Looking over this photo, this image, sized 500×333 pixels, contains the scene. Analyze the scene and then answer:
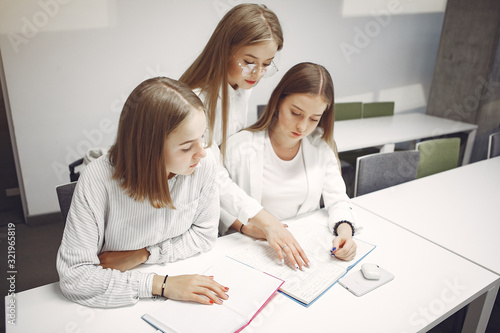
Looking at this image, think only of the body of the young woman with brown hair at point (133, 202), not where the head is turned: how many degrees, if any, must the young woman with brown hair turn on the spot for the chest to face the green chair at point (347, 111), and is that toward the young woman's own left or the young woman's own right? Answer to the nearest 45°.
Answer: approximately 90° to the young woman's own left

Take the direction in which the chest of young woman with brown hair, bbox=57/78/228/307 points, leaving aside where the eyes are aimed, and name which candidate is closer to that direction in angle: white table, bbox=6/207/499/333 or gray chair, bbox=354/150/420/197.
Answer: the white table

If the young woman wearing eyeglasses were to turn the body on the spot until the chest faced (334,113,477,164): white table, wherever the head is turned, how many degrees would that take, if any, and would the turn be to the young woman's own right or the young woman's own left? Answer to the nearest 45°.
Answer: approximately 90° to the young woman's own left

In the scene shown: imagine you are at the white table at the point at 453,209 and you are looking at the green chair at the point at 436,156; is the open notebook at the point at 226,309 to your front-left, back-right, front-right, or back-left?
back-left

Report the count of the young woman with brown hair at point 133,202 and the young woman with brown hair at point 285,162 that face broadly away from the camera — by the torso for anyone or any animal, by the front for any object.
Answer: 0

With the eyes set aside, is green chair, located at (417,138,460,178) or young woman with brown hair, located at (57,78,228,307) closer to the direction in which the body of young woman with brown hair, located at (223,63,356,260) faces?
the young woman with brown hair

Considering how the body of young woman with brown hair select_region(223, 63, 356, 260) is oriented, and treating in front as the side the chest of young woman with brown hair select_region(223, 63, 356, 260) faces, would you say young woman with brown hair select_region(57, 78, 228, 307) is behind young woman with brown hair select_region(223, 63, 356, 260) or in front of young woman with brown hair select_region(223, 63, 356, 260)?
in front

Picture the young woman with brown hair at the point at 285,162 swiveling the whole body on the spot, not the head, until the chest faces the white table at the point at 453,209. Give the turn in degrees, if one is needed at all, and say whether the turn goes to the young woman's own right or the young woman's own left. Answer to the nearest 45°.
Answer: approximately 90° to the young woman's own left

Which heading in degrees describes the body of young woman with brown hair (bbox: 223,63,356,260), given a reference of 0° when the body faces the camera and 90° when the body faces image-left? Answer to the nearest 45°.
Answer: approximately 0°

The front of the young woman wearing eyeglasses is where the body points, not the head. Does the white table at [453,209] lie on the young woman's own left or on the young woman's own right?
on the young woman's own left

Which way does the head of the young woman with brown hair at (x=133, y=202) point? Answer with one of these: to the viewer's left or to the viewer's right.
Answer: to the viewer's right

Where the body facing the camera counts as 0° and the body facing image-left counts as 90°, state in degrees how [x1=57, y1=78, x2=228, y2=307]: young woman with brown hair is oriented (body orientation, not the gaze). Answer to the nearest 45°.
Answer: approximately 315°

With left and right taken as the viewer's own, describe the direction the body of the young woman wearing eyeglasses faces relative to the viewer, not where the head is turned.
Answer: facing the viewer and to the right of the viewer
